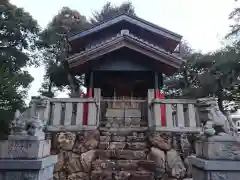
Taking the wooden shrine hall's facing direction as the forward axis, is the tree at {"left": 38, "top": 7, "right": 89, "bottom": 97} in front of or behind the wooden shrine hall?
behind

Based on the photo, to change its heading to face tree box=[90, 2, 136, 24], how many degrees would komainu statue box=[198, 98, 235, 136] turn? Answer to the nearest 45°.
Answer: approximately 45° to its right

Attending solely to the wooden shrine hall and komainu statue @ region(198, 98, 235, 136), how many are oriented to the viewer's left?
1

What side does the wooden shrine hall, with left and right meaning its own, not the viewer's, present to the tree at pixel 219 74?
left

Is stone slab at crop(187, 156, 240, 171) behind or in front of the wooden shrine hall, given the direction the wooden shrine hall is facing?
in front

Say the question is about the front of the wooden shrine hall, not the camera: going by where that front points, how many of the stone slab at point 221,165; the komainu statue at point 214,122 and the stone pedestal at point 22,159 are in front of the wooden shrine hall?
3

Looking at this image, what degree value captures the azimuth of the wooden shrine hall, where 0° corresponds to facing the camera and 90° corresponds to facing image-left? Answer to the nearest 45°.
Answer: approximately 0°

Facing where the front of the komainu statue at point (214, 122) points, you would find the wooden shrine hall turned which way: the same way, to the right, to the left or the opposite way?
to the left

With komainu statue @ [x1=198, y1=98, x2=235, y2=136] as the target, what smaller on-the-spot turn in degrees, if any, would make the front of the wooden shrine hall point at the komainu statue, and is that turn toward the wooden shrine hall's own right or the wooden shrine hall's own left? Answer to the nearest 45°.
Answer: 0° — it already faces it

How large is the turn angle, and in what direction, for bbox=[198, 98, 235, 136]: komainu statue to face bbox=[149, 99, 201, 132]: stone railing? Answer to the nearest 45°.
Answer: approximately 90° to its right

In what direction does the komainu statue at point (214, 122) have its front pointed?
to the viewer's left

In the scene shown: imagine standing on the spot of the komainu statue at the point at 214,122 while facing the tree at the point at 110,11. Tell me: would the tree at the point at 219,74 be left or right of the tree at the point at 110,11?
right

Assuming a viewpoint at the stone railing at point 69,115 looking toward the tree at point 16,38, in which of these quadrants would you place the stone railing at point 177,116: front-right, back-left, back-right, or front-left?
back-right
